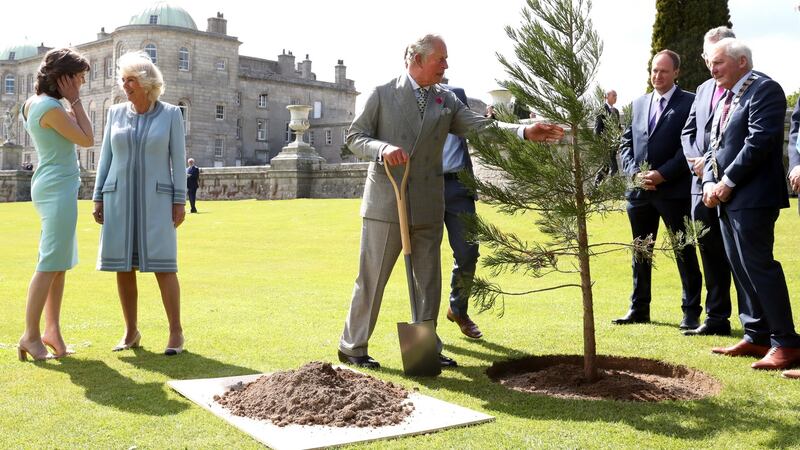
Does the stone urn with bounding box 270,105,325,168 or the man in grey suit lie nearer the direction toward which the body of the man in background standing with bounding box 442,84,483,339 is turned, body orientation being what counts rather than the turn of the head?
the man in grey suit

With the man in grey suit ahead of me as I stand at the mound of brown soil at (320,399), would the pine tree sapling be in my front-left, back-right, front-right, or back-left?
front-right

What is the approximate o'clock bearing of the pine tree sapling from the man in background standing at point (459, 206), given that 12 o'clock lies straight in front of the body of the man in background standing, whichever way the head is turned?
The pine tree sapling is roughly at 1 o'clock from the man in background standing.

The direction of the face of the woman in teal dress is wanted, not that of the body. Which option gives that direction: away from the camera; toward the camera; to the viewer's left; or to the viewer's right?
to the viewer's right

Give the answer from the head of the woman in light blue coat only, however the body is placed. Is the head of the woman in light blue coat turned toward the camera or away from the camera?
toward the camera

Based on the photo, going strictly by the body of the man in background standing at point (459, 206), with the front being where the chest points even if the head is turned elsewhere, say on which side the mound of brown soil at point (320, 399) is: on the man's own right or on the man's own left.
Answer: on the man's own right

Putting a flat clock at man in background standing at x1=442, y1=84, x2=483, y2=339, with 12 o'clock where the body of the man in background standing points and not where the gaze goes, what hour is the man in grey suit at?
The man in grey suit is roughly at 2 o'clock from the man in background standing.

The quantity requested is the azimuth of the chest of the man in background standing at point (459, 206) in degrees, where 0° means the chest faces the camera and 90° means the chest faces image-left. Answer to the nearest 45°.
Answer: approximately 315°

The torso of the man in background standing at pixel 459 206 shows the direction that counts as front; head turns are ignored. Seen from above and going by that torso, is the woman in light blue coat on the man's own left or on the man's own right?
on the man's own right

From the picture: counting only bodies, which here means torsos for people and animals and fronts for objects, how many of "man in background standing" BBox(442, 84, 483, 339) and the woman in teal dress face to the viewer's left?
0

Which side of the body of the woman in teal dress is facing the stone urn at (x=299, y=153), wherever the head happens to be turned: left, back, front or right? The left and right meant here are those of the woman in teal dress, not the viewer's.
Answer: left

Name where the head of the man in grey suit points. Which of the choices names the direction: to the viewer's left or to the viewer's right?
to the viewer's right

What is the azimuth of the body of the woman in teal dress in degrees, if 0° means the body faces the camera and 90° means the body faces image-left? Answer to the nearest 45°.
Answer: approximately 270°

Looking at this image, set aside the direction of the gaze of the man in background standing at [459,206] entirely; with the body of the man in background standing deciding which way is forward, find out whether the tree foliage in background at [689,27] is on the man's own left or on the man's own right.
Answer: on the man's own left
